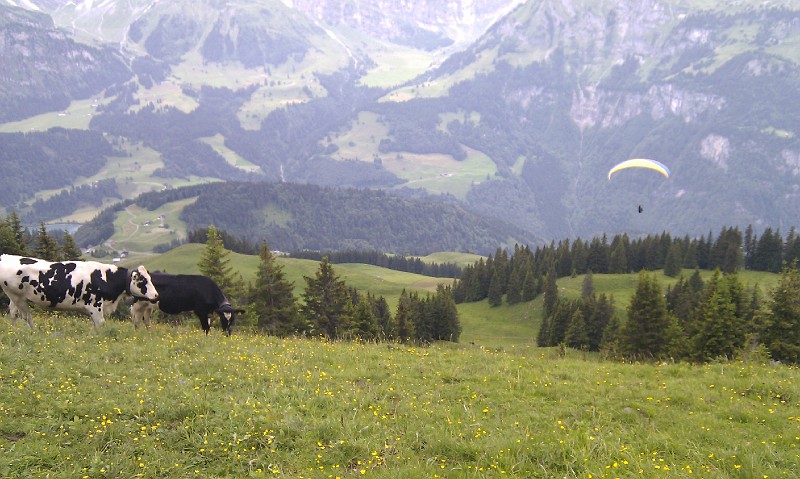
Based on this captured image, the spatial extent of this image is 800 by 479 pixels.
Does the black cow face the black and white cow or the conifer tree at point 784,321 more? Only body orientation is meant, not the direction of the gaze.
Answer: the conifer tree

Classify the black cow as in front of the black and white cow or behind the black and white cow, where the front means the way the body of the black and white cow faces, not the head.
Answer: in front

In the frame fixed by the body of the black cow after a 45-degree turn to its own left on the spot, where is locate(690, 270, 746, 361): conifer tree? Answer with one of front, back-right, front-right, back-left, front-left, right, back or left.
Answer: front-right

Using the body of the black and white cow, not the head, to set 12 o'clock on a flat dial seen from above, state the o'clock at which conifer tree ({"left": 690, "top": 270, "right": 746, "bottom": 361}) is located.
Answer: The conifer tree is roughly at 12 o'clock from the black and white cow.

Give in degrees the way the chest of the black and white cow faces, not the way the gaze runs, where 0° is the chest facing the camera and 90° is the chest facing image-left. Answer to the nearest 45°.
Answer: approximately 270°

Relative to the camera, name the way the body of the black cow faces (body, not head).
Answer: to the viewer's right

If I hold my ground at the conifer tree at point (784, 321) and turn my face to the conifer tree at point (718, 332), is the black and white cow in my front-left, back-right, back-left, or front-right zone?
front-left

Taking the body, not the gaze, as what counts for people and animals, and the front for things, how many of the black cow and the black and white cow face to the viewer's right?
2

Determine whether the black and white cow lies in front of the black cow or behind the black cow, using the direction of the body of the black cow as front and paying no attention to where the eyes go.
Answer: behind

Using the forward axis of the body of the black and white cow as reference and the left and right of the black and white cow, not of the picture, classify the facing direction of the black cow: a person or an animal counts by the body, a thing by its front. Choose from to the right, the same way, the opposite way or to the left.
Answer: the same way

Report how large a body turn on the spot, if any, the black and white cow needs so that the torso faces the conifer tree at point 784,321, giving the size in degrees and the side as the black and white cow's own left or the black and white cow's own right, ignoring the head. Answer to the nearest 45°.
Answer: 0° — it already faces it
